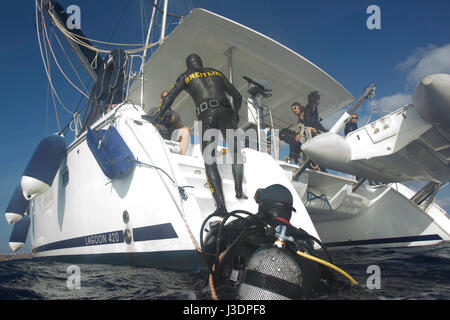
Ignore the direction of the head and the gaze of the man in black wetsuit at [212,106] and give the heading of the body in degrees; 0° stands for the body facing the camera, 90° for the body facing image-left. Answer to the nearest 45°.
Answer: approximately 180°

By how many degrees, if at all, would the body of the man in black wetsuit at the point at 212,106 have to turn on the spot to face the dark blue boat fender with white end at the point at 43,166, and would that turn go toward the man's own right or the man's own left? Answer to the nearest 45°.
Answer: approximately 45° to the man's own left

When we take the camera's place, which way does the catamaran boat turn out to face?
facing away from the viewer and to the left of the viewer
